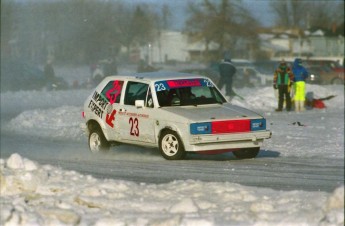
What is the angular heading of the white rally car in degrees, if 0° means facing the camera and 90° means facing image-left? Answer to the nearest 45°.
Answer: approximately 315°

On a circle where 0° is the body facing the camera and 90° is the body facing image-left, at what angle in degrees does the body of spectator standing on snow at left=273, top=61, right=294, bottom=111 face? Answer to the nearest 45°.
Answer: approximately 0°

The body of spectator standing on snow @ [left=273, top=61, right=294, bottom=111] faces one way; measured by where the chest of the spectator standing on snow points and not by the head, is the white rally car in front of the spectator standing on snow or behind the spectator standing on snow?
in front

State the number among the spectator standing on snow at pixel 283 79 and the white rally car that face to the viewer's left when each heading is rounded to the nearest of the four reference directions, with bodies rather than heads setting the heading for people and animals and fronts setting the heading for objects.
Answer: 0

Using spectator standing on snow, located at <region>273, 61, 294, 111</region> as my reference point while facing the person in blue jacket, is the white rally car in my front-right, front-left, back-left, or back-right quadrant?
back-right

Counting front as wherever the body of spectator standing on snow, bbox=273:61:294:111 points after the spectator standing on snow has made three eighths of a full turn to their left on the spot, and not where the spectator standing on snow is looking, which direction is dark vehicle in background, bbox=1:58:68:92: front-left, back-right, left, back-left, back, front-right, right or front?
left

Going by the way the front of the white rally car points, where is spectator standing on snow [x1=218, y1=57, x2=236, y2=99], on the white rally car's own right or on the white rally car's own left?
on the white rally car's own left
